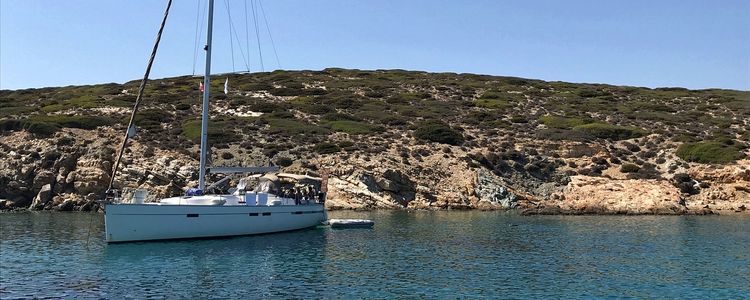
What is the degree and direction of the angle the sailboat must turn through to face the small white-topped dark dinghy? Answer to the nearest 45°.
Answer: approximately 180°

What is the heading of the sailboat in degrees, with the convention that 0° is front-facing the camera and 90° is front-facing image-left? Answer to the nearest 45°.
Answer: approximately 45°
